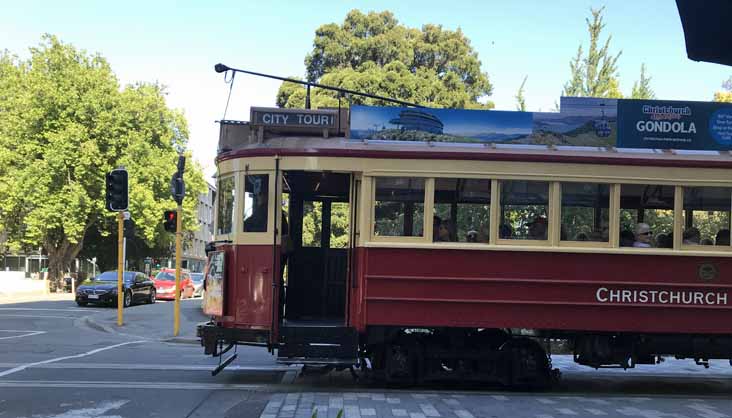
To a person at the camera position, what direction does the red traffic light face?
facing the viewer

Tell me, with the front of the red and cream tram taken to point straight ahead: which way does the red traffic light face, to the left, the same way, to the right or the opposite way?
to the left

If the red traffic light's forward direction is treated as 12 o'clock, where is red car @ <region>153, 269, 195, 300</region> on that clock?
The red car is roughly at 6 o'clock from the red traffic light.

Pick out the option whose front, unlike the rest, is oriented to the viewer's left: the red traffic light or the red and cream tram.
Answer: the red and cream tram

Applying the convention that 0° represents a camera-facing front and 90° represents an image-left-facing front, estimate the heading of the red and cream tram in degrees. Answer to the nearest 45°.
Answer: approximately 90°

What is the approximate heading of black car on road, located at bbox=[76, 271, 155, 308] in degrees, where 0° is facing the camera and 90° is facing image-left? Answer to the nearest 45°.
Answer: approximately 45°

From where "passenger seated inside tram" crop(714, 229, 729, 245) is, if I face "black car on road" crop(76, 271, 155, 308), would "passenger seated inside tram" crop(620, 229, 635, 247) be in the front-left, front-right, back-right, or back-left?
front-left

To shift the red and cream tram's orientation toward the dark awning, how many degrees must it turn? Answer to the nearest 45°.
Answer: approximately 90° to its left
